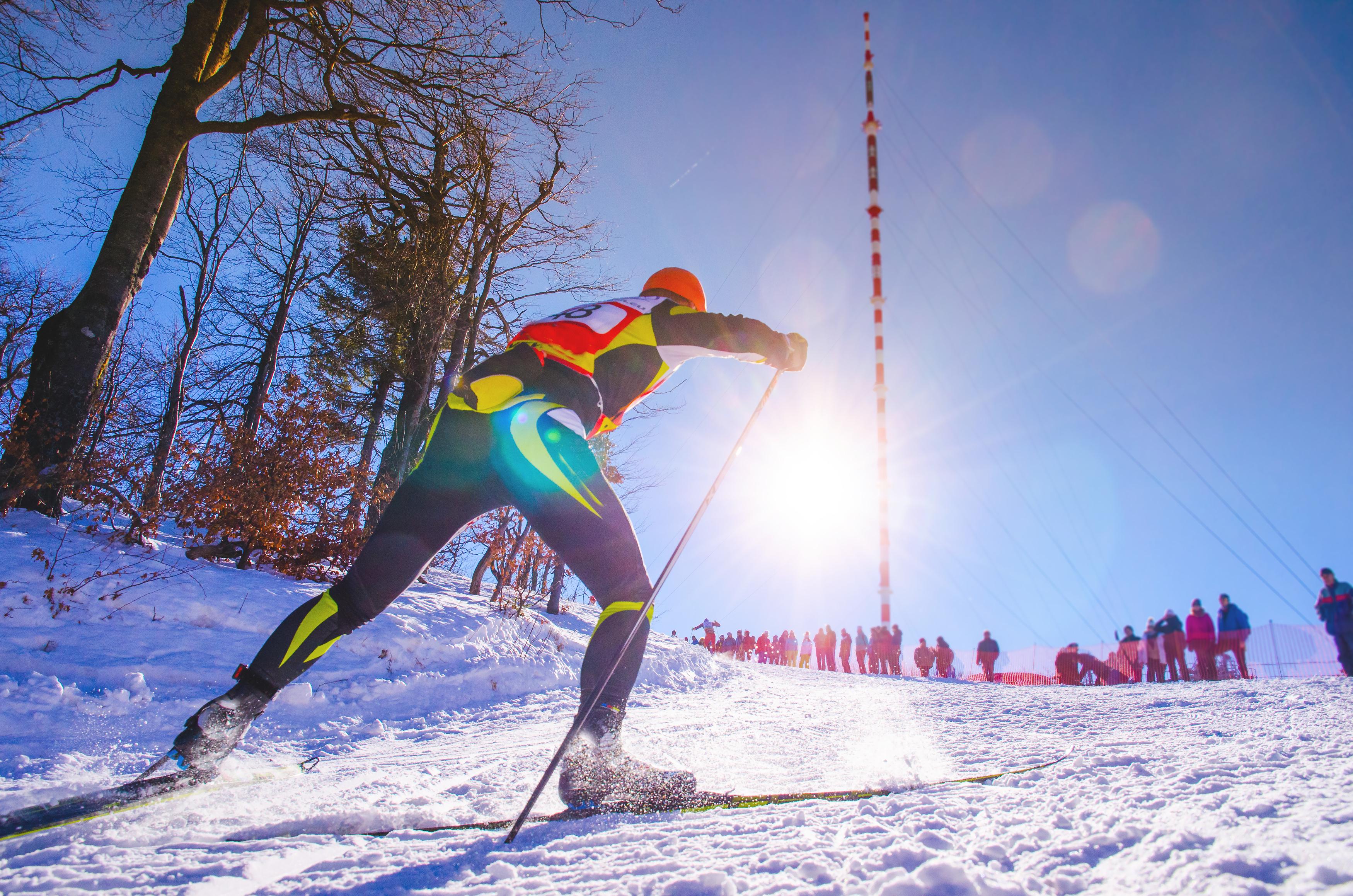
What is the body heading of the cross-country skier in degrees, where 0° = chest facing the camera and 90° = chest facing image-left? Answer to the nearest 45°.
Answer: approximately 225°

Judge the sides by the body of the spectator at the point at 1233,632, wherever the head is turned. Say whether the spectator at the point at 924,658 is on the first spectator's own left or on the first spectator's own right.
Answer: on the first spectator's own right

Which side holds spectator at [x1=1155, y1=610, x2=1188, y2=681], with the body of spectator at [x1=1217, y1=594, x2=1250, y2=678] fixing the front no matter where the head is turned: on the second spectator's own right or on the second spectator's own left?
on the second spectator's own right

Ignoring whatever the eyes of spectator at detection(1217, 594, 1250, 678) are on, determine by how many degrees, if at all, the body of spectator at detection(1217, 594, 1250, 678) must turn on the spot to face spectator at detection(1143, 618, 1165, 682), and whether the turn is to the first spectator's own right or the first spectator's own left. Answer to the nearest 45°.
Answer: approximately 90° to the first spectator's own right

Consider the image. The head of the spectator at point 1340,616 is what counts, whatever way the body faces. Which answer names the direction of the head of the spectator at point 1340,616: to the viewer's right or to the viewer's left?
to the viewer's left

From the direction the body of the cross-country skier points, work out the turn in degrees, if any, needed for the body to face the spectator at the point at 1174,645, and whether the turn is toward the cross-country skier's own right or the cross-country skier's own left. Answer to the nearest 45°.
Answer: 0° — they already face them

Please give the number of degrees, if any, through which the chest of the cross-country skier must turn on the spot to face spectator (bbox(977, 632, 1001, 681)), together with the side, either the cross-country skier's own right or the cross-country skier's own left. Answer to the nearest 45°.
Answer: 0° — they already face them
